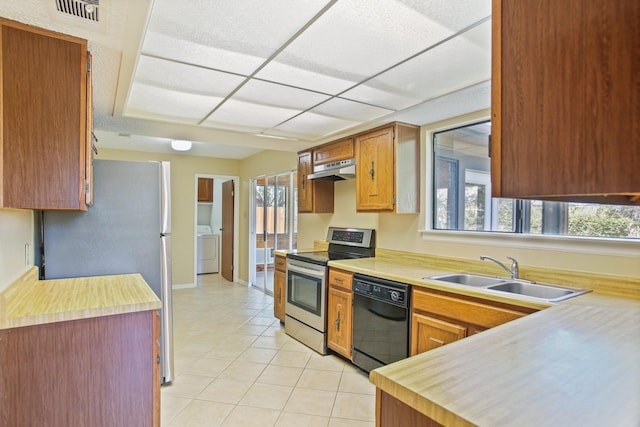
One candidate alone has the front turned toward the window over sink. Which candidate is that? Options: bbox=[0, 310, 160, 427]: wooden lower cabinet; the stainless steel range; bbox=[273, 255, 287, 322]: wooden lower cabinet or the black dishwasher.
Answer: bbox=[0, 310, 160, 427]: wooden lower cabinet

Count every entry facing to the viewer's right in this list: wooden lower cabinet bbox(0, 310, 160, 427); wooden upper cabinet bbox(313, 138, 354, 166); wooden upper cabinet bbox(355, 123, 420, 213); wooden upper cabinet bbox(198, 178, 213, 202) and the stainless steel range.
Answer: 1

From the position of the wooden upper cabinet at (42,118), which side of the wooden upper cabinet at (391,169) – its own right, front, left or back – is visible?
front

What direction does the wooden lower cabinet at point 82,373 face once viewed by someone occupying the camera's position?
facing to the right of the viewer

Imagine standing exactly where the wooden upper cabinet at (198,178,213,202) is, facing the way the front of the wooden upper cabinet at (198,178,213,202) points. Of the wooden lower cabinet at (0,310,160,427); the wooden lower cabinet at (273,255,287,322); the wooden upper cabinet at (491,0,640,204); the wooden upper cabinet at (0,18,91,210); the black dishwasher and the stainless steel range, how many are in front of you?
6

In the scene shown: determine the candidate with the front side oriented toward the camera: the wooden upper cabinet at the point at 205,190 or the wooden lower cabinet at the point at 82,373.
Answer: the wooden upper cabinet

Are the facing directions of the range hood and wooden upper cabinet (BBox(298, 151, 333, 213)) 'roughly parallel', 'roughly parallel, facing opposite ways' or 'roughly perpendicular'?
roughly parallel

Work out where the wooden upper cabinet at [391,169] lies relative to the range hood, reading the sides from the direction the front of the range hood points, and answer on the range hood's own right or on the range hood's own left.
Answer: on the range hood's own left

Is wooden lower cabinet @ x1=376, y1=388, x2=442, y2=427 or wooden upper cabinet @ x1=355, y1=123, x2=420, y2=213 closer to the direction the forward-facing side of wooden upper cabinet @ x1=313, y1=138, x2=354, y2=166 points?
the wooden lower cabinet

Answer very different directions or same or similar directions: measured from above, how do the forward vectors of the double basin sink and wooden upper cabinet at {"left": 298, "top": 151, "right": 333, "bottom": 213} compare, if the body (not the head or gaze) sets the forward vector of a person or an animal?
same or similar directions

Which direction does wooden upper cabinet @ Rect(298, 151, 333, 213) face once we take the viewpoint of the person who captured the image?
facing the viewer and to the left of the viewer

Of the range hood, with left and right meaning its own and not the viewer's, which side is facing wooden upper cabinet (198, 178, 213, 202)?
right

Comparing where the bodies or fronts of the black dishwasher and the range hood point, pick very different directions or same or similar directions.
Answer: same or similar directions

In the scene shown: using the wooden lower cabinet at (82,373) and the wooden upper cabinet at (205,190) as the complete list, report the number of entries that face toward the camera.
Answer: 1

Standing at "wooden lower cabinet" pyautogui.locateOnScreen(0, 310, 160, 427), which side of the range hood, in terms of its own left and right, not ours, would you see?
front

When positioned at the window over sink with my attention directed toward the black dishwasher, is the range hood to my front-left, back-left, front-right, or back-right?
front-right

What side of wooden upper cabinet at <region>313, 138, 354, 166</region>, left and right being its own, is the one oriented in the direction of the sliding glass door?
right

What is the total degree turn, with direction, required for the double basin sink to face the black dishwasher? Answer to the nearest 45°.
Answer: approximately 45° to its right

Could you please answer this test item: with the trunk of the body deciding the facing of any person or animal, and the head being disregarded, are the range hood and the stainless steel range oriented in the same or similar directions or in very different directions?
same or similar directions

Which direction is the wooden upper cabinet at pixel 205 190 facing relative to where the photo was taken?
toward the camera

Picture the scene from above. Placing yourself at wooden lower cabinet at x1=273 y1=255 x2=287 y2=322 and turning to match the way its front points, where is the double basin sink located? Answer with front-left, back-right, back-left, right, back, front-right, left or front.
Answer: left
